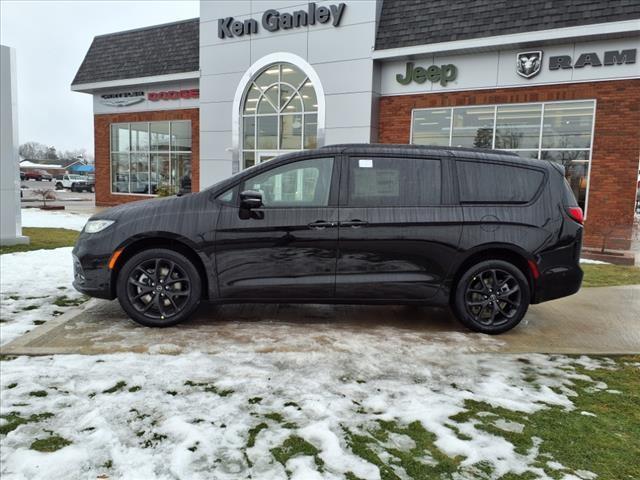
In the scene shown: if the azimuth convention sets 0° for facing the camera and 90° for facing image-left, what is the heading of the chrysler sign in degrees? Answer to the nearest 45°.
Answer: approximately 0°

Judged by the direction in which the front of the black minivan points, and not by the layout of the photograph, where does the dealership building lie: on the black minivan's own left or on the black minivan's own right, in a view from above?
on the black minivan's own right

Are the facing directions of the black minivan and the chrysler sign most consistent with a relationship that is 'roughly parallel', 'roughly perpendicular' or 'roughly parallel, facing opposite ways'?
roughly perpendicular

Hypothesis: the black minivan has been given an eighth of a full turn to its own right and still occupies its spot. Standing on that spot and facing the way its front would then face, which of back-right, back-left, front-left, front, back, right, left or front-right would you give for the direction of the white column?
front

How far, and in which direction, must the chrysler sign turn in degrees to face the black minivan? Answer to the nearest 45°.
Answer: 0° — it already faces it

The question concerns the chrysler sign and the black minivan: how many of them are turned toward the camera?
1

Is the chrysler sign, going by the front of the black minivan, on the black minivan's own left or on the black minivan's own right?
on the black minivan's own right

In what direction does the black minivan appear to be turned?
to the viewer's left
